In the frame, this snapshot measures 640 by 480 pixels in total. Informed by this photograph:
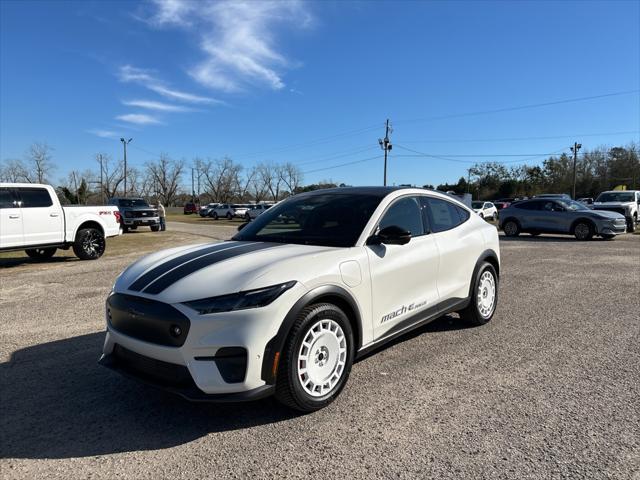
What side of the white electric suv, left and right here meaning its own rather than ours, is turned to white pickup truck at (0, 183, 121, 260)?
right

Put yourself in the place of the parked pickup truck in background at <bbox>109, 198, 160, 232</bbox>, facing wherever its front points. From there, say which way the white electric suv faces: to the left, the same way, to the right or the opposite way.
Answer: to the right

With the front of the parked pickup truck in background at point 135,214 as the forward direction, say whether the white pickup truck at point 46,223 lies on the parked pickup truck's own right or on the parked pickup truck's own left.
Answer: on the parked pickup truck's own right

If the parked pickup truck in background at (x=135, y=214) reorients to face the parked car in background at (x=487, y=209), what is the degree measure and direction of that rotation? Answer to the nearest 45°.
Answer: approximately 45° to its left

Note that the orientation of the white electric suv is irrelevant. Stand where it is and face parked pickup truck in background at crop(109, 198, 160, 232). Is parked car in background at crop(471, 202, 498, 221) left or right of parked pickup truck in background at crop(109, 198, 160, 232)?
right

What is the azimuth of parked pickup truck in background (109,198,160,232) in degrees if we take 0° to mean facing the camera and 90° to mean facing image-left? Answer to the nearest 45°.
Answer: approximately 315°

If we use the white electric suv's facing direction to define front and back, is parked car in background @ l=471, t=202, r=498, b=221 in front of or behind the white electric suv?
behind

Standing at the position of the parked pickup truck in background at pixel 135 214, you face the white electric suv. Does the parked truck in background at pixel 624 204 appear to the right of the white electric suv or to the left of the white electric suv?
left

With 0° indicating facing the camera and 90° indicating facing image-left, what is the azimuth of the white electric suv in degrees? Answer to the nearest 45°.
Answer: approximately 45°

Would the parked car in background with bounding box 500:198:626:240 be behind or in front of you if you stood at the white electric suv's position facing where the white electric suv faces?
behind
